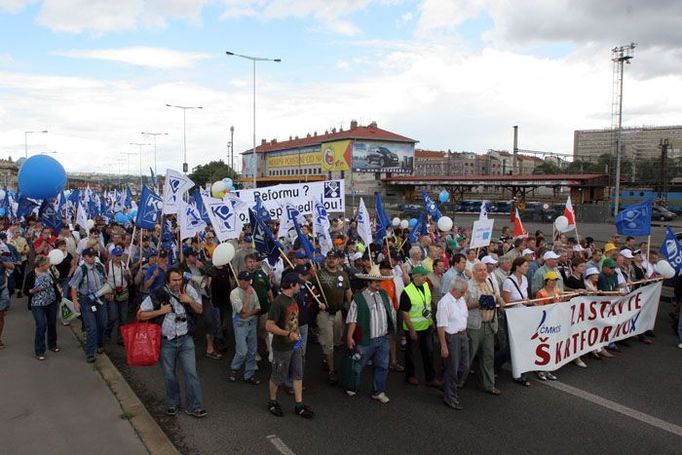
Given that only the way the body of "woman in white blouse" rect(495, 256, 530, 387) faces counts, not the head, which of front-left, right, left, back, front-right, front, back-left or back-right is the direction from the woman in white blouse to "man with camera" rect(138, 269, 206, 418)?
right

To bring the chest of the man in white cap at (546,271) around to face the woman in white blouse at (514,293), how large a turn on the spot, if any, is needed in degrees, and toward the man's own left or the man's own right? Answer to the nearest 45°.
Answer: approximately 45° to the man's own right

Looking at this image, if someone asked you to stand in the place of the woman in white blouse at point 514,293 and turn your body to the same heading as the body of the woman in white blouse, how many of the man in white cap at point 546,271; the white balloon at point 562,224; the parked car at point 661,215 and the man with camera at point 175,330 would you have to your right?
1

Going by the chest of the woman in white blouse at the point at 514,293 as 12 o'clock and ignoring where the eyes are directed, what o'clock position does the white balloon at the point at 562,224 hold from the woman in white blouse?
The white balloon is roughly at 8 o'clock from the woman in white blouse.

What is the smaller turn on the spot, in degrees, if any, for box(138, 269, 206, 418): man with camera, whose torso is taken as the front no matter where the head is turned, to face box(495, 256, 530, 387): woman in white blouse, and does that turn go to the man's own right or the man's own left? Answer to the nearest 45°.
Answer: approximately 90° to the man's own left

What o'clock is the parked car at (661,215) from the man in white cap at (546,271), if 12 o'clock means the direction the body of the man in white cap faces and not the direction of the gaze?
The parked car is roughly at 8 o'clock from the man in white cap.

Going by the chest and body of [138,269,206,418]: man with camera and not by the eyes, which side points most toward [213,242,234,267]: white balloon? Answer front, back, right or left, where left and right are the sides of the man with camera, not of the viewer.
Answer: back

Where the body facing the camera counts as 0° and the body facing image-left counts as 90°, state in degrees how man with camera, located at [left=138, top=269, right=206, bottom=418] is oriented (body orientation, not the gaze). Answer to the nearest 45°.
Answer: approximately 0°

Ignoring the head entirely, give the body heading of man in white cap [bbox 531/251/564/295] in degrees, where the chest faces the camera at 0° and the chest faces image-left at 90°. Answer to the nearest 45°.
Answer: approximately 315°
